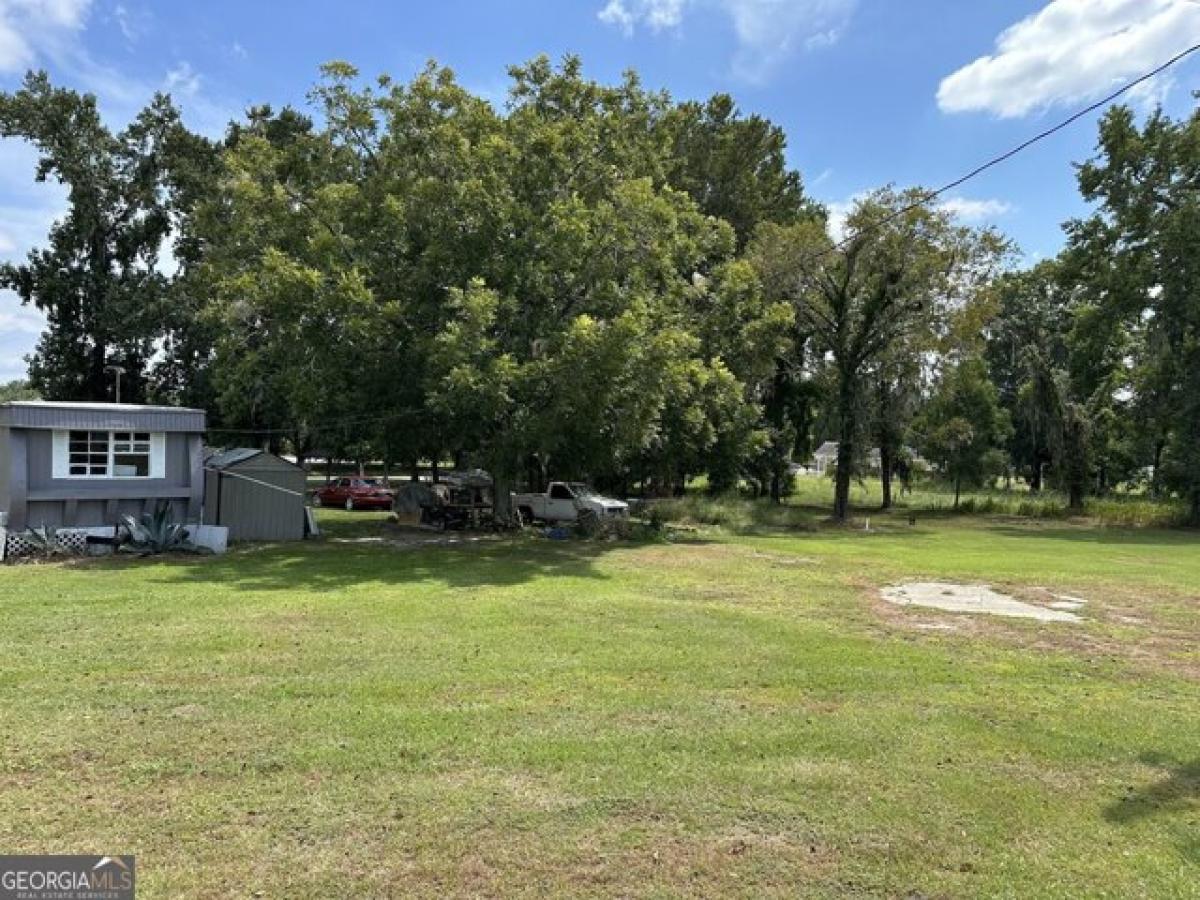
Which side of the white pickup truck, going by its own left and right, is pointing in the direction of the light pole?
back

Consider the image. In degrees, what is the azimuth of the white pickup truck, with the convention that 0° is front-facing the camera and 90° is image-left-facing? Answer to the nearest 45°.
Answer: approximately 315°

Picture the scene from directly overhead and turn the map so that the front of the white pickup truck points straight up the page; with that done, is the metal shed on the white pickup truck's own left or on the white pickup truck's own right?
on the white pickup truck's own right

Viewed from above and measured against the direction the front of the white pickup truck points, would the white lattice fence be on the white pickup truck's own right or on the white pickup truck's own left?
on the white pickup truck's own right
